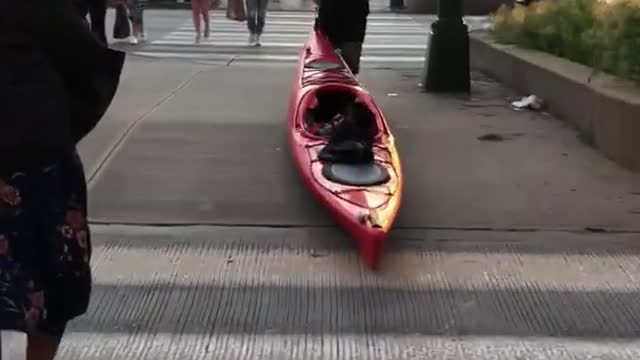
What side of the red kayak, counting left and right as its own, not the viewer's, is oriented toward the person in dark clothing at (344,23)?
front

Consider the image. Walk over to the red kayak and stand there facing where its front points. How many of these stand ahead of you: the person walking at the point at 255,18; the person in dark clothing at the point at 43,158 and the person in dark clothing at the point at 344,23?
2

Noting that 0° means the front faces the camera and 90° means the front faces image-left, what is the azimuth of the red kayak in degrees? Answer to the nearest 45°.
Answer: approximately 180°

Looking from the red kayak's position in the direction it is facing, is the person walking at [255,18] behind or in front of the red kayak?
in front

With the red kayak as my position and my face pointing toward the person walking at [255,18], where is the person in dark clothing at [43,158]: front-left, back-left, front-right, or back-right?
back-left

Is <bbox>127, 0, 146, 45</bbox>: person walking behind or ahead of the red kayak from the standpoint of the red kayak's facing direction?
ahead

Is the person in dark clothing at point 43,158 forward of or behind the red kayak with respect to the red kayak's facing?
behind
